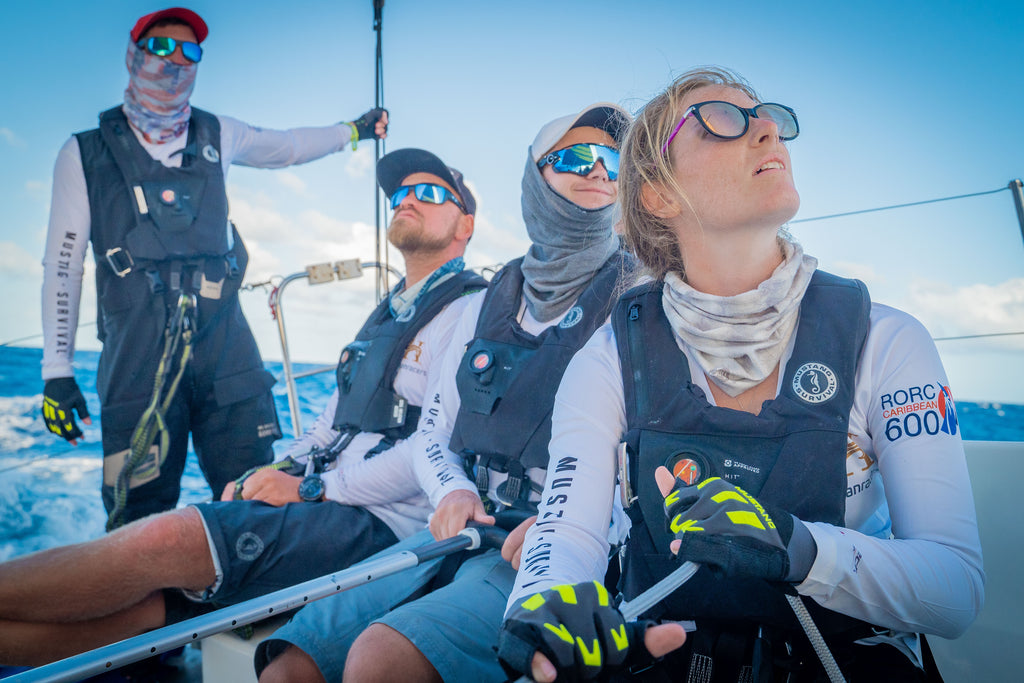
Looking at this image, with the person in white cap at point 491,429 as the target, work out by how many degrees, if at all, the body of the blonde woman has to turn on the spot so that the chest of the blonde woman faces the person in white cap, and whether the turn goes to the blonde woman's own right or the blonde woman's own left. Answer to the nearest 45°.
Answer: approximately 135° to the blonde woman's own right

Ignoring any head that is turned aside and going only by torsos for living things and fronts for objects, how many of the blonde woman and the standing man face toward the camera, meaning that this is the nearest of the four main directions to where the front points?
2

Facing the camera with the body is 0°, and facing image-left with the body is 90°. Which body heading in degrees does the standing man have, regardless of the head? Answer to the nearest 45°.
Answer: approximately 0°

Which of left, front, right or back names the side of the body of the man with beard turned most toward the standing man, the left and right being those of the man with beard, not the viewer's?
right

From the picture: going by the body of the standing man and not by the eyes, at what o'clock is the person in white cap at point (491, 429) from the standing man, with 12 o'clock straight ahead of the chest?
The person in white cap is roughly at 11 o'clock from the standing man.

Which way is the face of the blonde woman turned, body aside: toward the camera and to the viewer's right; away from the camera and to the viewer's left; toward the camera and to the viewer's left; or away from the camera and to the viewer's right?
toward the camera and to the viewer's right

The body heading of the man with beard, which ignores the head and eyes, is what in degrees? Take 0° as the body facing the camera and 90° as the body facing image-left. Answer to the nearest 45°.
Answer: approximately 45°
